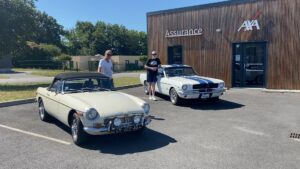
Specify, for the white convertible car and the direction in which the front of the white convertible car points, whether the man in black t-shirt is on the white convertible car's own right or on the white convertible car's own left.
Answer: on the white convertible car's own left

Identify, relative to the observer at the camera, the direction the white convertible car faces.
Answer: facing the viewer and to the right of the viewer

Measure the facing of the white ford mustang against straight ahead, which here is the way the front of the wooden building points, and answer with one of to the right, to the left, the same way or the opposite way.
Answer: to the left

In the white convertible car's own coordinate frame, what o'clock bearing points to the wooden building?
The wooden building is roughly at 9 o'clock from the white convertible car.

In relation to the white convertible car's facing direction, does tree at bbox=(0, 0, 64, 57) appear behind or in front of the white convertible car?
behind

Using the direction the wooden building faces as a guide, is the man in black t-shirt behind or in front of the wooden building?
in front

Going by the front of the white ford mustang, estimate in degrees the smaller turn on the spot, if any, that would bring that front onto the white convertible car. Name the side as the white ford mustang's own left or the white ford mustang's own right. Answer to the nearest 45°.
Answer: approximately 90° to the white ford mustang's own right

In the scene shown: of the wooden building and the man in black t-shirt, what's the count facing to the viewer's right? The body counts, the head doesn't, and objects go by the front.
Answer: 0

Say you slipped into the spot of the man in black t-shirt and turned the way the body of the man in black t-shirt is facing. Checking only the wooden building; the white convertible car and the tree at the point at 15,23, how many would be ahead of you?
1
